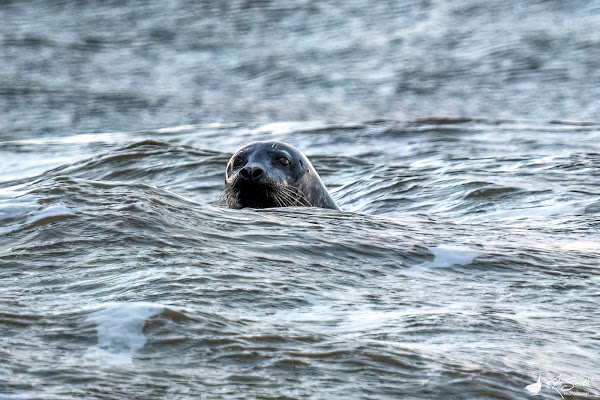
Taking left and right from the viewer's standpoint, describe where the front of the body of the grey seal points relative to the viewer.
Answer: facing the viewer and to the left of the viewer
